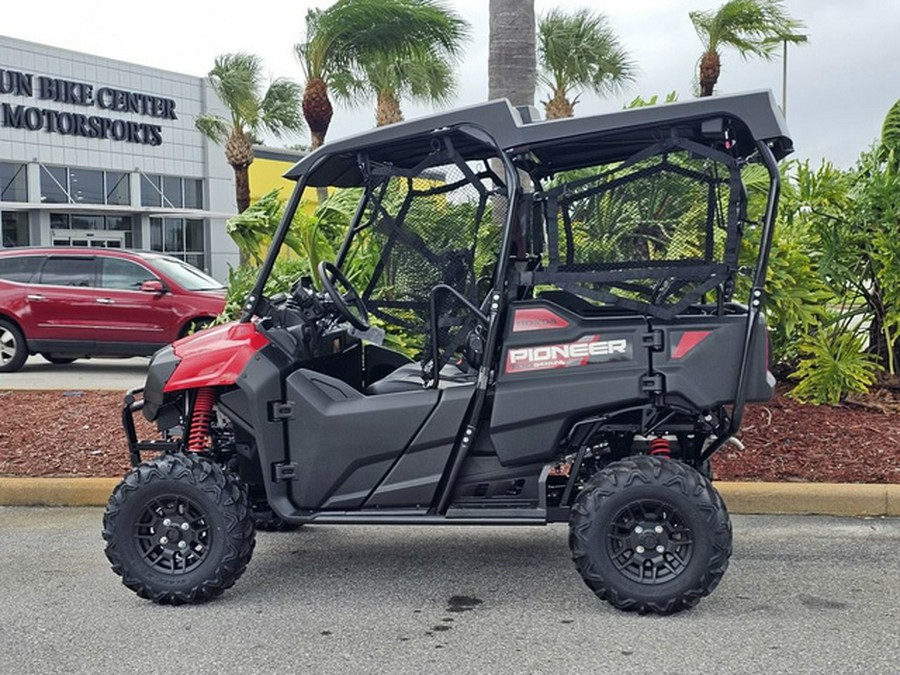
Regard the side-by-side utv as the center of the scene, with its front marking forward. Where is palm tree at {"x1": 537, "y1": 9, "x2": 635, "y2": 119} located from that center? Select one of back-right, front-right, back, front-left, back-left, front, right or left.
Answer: right

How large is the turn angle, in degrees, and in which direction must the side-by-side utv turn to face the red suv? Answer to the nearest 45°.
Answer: approximately 45° to its right

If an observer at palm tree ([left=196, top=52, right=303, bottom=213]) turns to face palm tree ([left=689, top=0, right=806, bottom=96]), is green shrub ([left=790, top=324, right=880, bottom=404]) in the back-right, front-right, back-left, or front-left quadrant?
front-right

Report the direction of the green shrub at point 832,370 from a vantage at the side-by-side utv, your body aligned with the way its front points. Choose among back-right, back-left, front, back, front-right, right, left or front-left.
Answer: back-right

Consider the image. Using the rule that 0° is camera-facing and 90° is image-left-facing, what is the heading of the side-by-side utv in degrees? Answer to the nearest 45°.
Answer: approximately 90°

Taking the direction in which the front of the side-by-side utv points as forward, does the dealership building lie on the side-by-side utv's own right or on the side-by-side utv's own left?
on the side-by-side utv's own right

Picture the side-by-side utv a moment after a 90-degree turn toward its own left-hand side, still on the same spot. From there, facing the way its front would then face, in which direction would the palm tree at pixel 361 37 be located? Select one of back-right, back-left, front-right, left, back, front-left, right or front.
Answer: back

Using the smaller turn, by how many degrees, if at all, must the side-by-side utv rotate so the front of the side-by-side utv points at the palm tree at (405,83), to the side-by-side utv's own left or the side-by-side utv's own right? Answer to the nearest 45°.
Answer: approximately 90° to the side-by-side utv's own right

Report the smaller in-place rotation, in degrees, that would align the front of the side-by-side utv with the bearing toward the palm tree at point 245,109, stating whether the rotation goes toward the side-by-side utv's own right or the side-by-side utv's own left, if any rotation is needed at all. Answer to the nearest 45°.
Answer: approximately 90° to the side-by-side utv's own right
